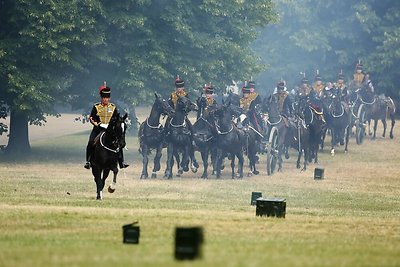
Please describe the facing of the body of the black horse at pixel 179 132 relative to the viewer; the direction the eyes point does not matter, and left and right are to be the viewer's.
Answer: facing the viewer

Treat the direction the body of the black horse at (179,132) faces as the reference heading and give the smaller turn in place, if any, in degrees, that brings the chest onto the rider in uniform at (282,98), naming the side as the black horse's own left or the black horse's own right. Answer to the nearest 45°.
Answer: approximately 135° to the black horse's own left

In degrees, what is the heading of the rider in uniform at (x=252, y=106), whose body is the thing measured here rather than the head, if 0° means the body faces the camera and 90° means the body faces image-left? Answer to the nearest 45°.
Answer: approximately 45°

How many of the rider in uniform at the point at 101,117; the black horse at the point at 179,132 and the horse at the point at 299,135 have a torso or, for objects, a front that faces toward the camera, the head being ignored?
3

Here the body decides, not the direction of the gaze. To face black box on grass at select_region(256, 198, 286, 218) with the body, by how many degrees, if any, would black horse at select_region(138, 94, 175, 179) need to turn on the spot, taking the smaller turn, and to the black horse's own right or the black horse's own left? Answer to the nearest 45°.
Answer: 0° — it already faces it

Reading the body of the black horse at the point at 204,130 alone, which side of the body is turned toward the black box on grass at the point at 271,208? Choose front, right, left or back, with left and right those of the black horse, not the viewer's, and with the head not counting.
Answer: front

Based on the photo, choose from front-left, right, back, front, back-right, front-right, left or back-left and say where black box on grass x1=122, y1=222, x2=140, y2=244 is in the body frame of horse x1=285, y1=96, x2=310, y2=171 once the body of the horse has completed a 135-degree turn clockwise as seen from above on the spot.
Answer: back-left

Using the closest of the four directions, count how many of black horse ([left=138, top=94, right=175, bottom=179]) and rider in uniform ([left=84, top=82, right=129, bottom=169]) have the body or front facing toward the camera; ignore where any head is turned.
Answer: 2

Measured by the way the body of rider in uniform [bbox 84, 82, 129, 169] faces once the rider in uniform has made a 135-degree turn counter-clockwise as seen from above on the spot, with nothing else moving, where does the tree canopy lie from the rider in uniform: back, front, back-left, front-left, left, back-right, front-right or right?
front-left

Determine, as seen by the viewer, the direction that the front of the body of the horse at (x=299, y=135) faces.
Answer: toward the camera

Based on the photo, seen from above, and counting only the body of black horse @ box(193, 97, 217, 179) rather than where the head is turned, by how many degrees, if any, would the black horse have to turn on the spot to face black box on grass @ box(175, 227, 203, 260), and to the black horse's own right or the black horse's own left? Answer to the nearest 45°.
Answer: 0° — it already faces it

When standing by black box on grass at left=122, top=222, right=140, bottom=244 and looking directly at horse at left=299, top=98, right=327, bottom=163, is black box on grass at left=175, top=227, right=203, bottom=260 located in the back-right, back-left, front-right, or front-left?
back-right
